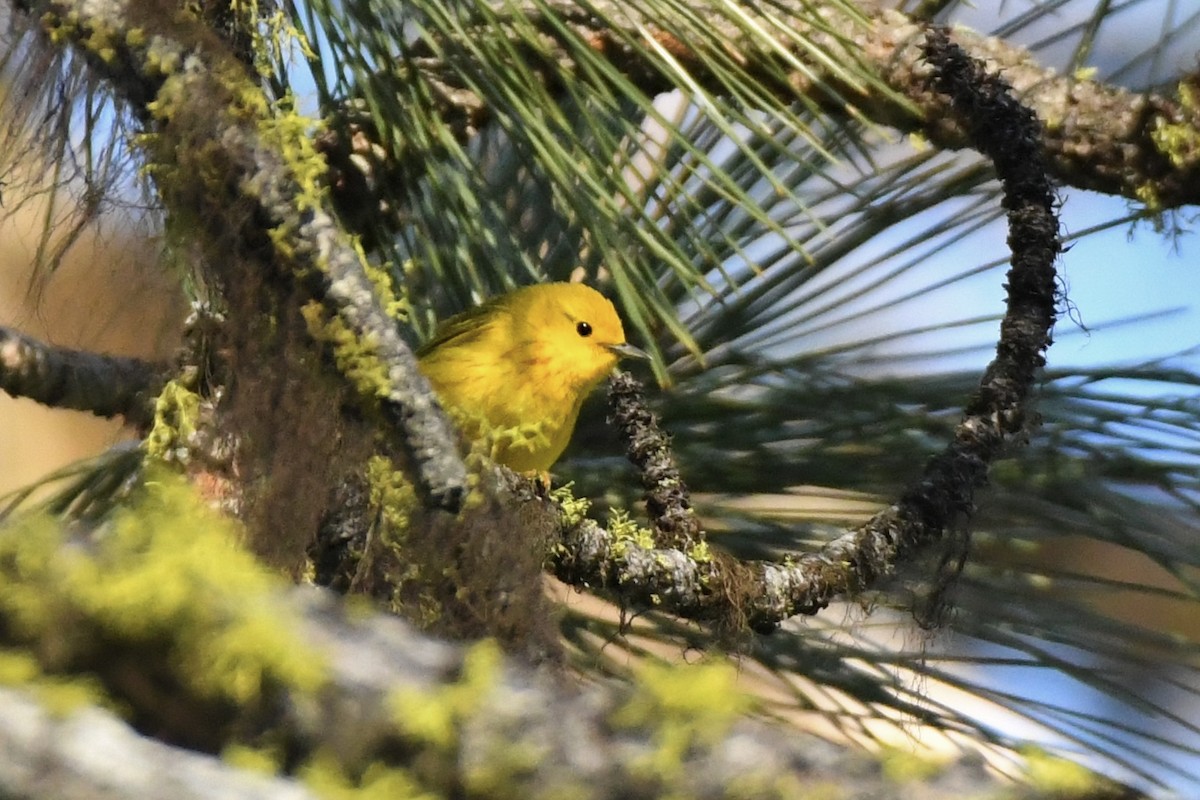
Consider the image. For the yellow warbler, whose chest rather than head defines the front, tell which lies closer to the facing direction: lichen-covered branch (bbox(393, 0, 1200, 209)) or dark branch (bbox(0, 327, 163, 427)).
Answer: the lichen-covered branch

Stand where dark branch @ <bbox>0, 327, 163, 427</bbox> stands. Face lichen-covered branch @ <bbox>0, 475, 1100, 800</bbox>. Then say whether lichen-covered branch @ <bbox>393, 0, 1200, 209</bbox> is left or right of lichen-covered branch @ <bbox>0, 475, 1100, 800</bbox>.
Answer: left

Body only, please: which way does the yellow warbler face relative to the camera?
to the viewer's right

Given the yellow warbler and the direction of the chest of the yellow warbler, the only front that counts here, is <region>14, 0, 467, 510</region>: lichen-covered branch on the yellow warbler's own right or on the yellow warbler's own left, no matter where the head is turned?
on the yellow warbler's own right

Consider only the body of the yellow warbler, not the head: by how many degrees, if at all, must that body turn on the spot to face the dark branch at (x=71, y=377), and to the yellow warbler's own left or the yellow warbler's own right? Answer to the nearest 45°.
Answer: approximately 135° to the yellow warbler's own right
